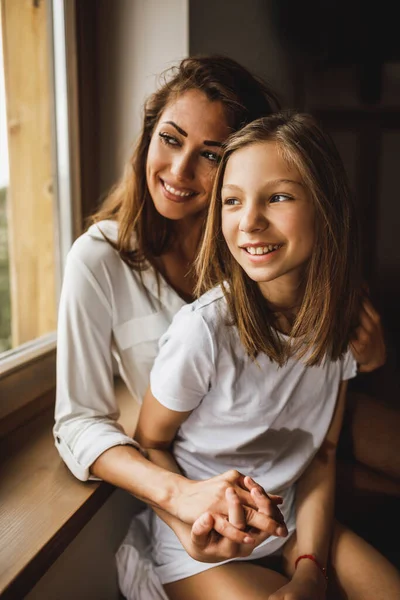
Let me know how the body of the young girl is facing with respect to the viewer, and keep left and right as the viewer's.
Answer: facing the viewer

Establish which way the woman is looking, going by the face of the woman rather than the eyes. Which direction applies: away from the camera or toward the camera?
toward the camera

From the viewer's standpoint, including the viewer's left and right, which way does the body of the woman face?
facing the viewer and to the right of the viewer
